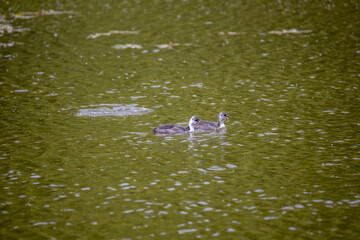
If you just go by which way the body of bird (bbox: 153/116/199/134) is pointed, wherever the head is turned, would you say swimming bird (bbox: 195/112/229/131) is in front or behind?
in front

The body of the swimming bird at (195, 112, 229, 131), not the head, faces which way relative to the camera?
to the viewer's right

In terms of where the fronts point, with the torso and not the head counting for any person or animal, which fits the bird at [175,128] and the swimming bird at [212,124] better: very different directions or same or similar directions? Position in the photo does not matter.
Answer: same or similar directions

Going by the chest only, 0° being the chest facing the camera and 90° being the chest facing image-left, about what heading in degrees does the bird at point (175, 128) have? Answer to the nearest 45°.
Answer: approximately 270°

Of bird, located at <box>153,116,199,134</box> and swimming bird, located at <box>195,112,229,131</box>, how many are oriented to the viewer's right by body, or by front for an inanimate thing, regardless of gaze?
2

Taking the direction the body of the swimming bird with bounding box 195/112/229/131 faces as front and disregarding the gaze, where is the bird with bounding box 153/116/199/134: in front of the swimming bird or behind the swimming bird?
behind
